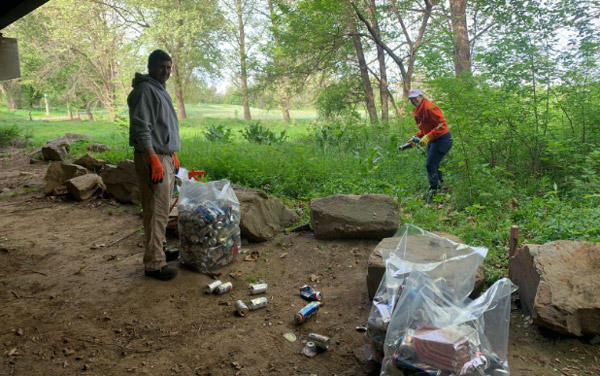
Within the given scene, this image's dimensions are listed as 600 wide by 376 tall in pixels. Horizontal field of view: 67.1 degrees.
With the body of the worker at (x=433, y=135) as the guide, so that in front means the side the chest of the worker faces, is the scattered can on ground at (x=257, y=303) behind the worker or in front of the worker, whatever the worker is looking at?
in front

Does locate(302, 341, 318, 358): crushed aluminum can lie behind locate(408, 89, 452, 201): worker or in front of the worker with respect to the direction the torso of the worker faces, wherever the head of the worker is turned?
in front

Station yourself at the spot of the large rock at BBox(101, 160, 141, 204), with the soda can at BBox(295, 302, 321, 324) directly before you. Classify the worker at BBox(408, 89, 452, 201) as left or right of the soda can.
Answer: left

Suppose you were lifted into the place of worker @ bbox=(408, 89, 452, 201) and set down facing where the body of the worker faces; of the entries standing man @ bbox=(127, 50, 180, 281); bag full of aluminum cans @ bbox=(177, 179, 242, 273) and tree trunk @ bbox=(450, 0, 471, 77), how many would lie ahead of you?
2

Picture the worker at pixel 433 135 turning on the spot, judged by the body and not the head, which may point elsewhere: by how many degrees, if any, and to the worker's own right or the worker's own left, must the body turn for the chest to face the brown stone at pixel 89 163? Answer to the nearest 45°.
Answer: approximately 45° to the worker's own right

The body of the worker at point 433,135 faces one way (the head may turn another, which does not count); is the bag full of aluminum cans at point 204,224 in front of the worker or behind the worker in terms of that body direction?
in front

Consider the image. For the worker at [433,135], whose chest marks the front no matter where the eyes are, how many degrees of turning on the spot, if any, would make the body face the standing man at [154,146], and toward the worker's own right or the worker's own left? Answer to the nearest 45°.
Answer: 0° — they already face them

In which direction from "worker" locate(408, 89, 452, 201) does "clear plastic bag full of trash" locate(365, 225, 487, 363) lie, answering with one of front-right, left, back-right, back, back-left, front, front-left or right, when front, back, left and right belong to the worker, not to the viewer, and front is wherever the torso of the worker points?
front-left

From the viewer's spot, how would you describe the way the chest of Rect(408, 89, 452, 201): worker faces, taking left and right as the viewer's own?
facing the viewer and to the left of the viewer

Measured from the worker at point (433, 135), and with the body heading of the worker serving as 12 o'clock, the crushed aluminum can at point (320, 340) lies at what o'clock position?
The crushed aluminum can is roughly at 11 o'clock from the worker.

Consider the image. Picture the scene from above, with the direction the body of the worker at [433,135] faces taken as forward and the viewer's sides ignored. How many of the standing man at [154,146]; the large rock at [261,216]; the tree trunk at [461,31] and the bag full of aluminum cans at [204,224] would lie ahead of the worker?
3

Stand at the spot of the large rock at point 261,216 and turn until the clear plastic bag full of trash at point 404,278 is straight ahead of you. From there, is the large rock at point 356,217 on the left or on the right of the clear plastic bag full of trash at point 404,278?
left

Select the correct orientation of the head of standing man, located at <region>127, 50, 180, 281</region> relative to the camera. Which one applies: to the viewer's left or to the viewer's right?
to the viewer's right
